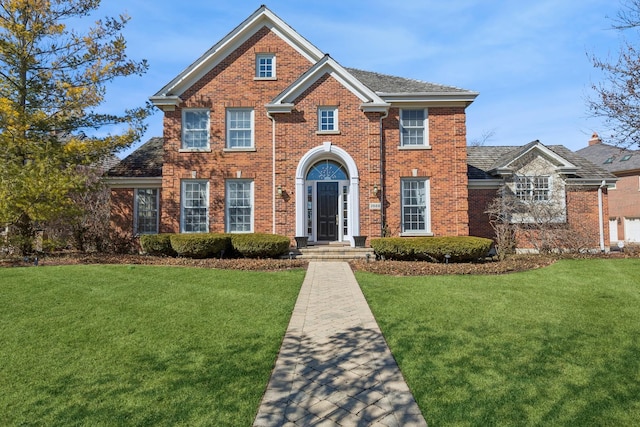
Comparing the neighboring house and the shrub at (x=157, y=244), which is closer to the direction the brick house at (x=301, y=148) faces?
the shrub

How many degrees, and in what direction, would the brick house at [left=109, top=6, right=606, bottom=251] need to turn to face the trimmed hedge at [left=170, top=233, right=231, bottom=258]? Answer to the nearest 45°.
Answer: approximately 45° to its right

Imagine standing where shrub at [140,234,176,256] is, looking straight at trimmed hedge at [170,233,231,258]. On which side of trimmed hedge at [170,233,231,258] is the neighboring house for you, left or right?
left

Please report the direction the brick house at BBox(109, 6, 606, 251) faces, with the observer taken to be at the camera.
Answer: facing the viewer

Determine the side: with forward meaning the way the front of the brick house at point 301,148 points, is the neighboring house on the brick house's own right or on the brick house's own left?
on the brick house's own left

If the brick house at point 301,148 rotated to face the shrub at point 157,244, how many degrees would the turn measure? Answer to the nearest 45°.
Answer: approximately 90° to its right
